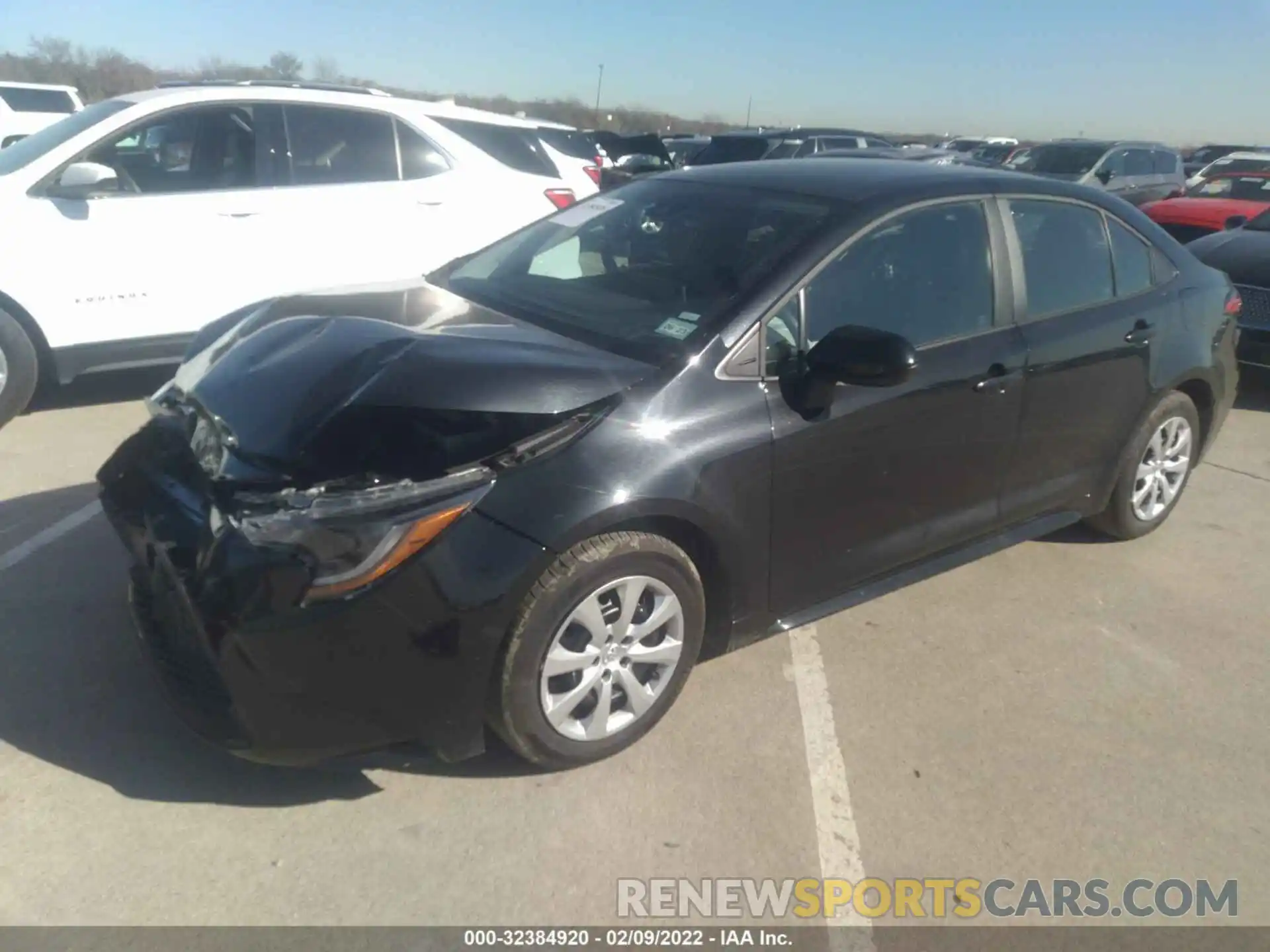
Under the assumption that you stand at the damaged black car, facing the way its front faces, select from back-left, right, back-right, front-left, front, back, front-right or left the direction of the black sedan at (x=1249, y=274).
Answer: back

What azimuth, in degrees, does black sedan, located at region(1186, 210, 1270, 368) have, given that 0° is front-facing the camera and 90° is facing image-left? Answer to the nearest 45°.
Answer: approximately 45°

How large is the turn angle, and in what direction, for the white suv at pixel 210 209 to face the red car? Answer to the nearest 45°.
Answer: approximately 180°

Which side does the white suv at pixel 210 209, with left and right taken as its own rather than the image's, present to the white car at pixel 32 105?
right

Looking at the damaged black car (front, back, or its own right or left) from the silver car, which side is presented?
back

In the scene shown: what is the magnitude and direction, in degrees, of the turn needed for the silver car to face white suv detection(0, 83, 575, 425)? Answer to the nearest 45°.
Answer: approximately 45° to its left

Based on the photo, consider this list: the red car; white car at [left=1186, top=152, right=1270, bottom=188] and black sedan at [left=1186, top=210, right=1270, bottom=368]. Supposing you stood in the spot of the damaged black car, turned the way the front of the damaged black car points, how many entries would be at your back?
3

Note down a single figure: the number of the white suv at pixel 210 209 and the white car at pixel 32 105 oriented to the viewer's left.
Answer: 2

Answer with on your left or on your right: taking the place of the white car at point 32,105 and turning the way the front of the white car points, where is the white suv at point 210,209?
on your left

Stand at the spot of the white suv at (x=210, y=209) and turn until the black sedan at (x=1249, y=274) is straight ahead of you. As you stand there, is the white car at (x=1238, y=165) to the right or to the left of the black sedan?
left

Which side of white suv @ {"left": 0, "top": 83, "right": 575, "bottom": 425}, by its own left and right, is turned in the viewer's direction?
left

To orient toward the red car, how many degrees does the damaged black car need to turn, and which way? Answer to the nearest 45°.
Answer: approximately 180°

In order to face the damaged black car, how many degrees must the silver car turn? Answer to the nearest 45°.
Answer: approximately 45° to its left

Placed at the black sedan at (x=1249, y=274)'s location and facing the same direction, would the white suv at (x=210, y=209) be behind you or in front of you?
in front

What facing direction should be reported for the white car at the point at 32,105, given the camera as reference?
facing to the left of the viewer

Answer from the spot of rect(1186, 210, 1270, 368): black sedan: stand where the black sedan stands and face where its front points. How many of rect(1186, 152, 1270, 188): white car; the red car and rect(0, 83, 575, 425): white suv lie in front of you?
1
